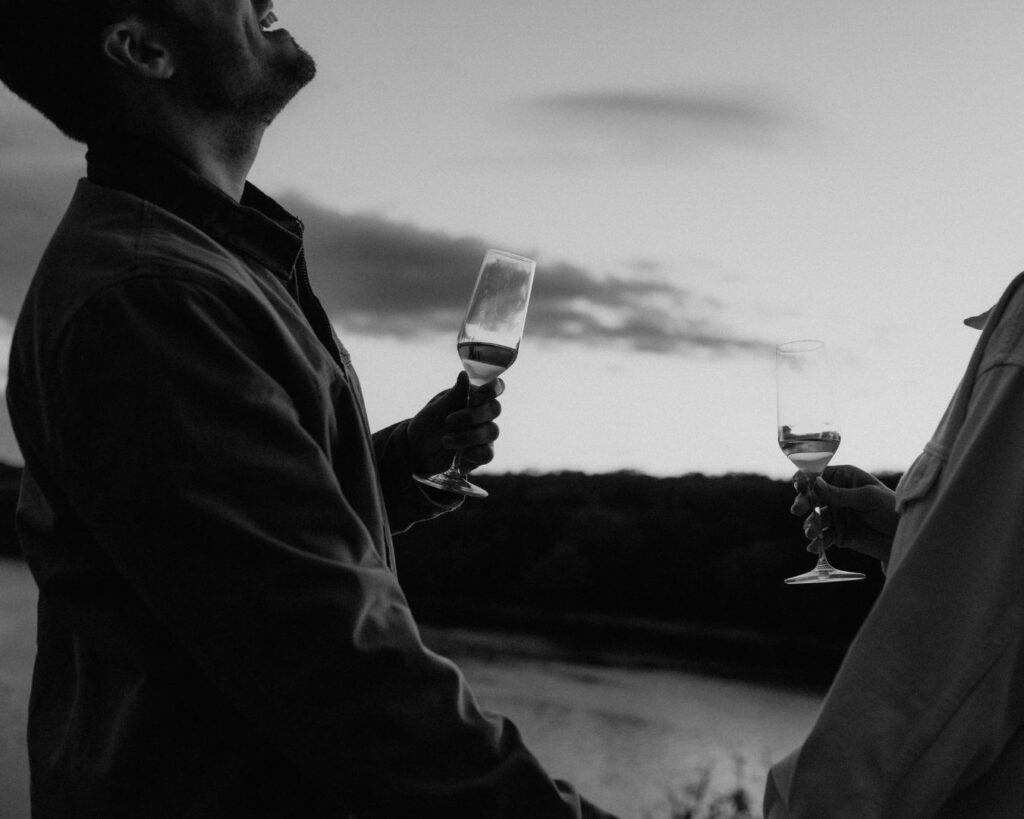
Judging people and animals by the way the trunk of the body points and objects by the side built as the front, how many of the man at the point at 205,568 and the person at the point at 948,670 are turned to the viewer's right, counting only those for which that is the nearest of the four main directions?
1

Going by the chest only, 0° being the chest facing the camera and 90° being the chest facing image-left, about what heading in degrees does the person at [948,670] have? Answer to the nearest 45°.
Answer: approximately 90°

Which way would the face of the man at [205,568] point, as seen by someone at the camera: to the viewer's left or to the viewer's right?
to the viewer's right

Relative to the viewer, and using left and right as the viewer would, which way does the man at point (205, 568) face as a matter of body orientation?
facing to the right of the viewer
